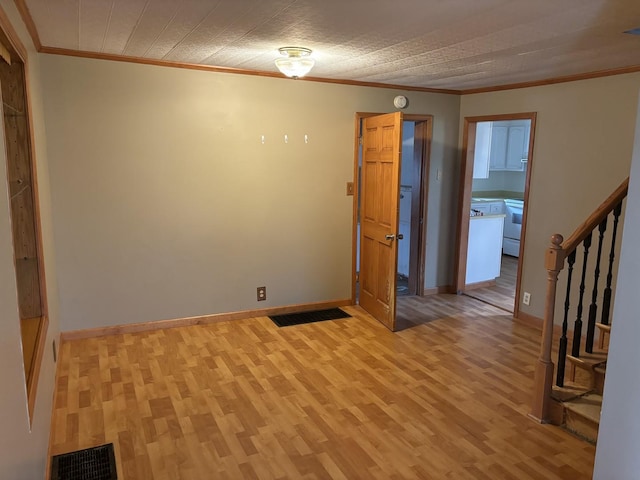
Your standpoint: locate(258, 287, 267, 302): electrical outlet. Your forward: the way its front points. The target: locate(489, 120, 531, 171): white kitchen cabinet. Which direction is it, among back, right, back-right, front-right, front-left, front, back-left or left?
back-left

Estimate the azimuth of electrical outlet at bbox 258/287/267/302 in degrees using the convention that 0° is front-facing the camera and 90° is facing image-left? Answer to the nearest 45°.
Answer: approximately 0°

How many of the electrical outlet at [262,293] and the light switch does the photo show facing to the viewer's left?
0

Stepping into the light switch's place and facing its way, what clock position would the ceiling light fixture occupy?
The ceiling light fixture is roughly at 2 o'clock from the light switch.

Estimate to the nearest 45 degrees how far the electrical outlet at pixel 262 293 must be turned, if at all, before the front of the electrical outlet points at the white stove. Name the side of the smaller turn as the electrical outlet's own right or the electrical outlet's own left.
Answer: approximately 135° to the electrical outlet's own left

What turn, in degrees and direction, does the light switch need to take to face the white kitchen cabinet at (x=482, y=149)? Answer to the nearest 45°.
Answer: approximately 90° to its left

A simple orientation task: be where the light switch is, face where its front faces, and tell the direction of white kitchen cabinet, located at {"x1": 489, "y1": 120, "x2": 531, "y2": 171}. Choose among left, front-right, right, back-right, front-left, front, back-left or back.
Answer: left

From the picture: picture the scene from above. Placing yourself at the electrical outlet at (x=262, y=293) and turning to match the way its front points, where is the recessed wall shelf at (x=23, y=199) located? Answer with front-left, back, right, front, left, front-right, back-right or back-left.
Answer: front-right

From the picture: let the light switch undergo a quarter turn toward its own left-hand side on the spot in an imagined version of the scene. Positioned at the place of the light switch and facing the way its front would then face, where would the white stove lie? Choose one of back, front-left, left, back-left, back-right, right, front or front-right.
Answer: front

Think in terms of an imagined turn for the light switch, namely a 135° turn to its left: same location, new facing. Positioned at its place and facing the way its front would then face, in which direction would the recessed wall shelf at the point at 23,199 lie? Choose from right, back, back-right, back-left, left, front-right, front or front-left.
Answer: back-left

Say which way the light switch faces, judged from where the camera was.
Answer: facing the viewer and to the right of the viewer
